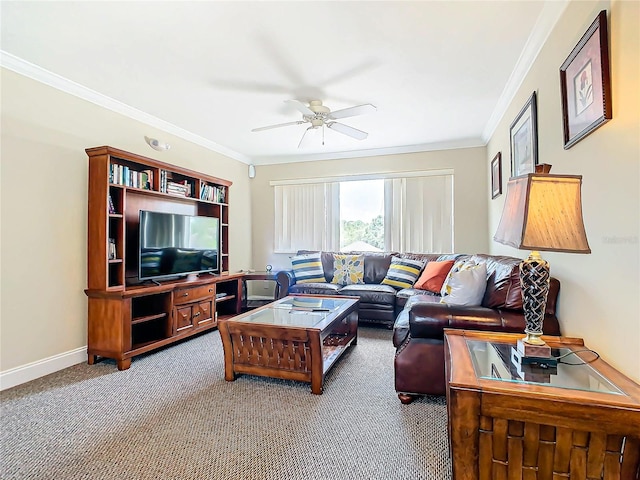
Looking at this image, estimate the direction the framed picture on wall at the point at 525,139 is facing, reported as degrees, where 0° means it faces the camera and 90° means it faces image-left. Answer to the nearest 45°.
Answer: approximately 90°

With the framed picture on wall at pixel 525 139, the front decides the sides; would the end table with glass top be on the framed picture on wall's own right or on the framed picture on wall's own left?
on the framed picture on wall's own left

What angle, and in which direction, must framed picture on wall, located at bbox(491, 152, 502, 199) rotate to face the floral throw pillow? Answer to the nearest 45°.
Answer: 0° — it already faces it

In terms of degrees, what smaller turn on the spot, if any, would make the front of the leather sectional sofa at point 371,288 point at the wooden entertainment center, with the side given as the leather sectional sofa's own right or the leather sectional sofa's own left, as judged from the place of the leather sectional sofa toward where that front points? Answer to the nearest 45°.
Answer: approximately 45° to the leather sectional sofa's own right

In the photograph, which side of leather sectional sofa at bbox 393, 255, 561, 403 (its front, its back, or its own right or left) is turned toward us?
left

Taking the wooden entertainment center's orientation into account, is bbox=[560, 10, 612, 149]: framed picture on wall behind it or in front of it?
in front

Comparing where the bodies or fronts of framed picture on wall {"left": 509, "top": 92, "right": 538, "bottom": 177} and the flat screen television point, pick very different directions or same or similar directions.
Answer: very different directions

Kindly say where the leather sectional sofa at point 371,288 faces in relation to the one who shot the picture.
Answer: facing the viewer

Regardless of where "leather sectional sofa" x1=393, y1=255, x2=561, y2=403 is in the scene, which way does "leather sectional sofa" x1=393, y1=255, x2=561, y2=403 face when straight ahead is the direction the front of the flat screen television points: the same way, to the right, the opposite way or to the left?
the opposite way

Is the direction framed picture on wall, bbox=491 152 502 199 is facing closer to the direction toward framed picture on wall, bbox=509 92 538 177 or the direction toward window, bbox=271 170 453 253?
the window

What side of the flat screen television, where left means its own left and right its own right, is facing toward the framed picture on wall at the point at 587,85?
front

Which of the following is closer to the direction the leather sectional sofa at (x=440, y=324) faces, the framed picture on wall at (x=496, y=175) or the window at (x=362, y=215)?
the window

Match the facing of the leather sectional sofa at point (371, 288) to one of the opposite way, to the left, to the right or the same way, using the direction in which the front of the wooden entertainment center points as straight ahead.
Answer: to the right

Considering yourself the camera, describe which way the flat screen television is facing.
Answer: facing the viewer and to the right of the viewer

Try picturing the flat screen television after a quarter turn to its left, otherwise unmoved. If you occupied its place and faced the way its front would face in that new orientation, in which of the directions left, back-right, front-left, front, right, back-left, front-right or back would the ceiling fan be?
right

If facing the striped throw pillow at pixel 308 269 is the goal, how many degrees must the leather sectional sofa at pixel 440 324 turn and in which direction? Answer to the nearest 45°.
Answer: approximately 45° to its right

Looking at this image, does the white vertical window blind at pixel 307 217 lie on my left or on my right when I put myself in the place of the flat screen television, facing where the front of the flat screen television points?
on my left

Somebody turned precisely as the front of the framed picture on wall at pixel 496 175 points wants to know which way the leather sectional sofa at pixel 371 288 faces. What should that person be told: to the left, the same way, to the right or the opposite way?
to the left
